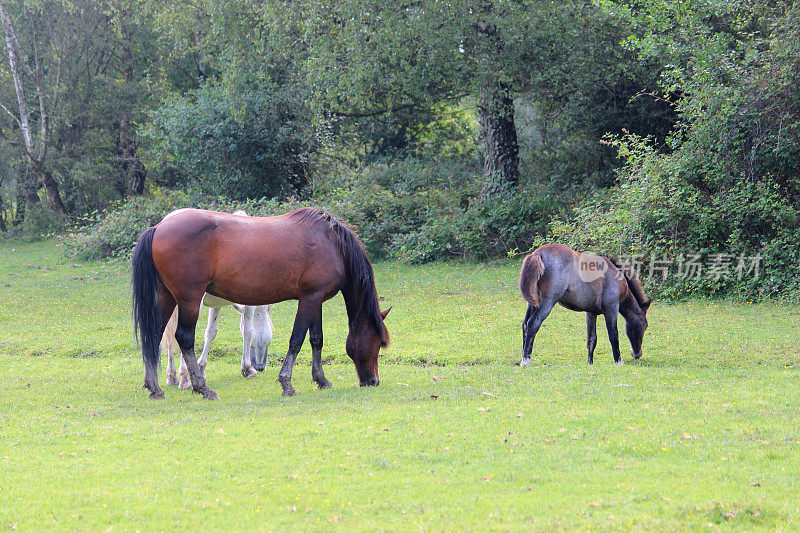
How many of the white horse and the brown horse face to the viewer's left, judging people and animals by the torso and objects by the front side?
0

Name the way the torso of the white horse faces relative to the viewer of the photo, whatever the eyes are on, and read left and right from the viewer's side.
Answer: facing away from the viewer and to the right of the viewer

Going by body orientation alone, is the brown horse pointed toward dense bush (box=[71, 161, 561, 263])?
no

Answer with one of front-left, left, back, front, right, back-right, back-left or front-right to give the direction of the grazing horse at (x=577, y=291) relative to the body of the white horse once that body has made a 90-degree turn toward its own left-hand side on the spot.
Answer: back-right

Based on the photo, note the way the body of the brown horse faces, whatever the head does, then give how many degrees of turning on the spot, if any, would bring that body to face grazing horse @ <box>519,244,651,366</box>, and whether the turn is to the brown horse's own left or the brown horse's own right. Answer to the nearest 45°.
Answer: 0° — it already faces it

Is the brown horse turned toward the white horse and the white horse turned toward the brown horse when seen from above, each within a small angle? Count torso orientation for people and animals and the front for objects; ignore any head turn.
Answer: no

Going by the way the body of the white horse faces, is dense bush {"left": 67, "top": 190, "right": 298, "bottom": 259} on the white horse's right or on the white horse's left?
on the white horse's left

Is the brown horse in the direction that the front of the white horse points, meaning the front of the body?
no

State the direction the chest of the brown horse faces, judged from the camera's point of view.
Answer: to the viewer's right

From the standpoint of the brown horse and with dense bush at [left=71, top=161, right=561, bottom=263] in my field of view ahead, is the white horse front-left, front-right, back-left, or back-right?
front-left

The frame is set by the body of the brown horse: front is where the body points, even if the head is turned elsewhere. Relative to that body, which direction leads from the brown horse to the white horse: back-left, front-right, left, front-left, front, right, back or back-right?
left

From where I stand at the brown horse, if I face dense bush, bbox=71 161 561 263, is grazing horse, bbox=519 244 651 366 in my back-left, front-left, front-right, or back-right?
front-right
